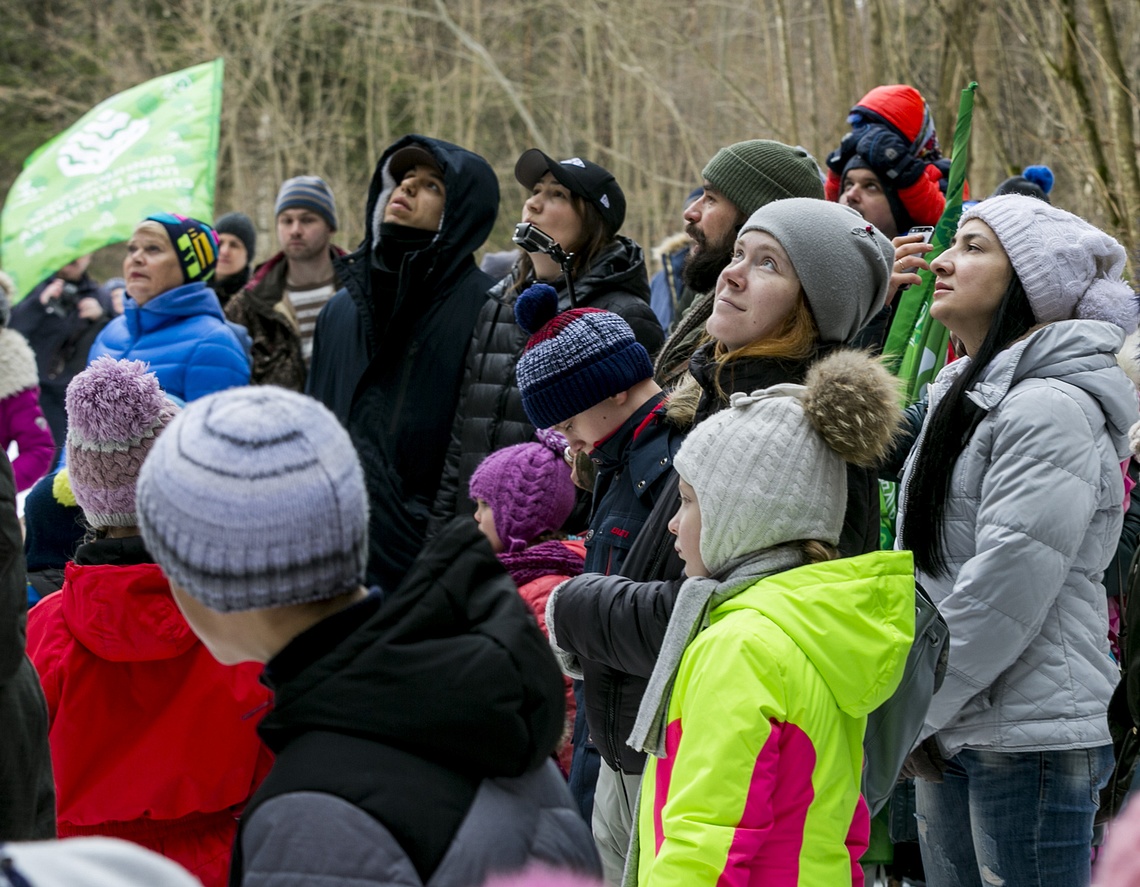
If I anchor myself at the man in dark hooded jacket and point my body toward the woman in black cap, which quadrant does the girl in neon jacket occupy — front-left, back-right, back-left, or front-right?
front-right

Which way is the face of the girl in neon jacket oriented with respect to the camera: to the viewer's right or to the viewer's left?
to the viewer's left

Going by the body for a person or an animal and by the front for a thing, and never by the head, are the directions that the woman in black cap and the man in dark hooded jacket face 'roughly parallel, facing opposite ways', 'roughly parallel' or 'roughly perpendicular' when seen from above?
roughly parallel

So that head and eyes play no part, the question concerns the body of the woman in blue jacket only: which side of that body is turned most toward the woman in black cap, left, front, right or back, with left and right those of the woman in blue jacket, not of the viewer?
left

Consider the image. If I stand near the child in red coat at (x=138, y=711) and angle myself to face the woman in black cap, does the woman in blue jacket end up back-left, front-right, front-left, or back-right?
front-left

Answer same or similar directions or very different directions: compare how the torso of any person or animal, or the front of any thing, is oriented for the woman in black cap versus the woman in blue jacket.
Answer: same or similar directions

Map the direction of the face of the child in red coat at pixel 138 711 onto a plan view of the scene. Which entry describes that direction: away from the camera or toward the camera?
away from the camera

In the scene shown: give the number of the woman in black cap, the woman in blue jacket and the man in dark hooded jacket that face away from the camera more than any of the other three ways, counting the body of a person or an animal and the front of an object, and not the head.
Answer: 0

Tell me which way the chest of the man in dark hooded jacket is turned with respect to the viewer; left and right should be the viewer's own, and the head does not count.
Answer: facing the viewer and to the left of the viewer

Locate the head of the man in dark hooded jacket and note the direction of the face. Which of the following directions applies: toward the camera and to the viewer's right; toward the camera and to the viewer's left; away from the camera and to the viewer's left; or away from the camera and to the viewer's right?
toward the camera and to the viewer's left

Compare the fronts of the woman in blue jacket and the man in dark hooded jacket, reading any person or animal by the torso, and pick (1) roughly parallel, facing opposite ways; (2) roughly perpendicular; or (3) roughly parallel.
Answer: roughly parallel

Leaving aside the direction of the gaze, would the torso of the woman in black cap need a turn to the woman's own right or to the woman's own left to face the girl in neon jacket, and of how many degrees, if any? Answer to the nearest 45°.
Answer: approximately 45° to the woman's own left

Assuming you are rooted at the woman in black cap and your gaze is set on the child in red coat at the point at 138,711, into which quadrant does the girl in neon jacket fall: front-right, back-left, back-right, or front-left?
front-left

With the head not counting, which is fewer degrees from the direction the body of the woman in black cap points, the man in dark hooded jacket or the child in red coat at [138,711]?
the child in red coat

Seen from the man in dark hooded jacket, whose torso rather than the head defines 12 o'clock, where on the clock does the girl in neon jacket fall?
The girl in neon jacket is roughly at 10 o'clock from the man in dark hooded jacket.

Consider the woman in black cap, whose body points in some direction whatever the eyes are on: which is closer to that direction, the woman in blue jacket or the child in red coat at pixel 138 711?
the child in red coat

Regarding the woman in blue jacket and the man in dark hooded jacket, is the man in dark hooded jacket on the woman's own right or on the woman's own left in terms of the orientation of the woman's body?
on the woman's own left
